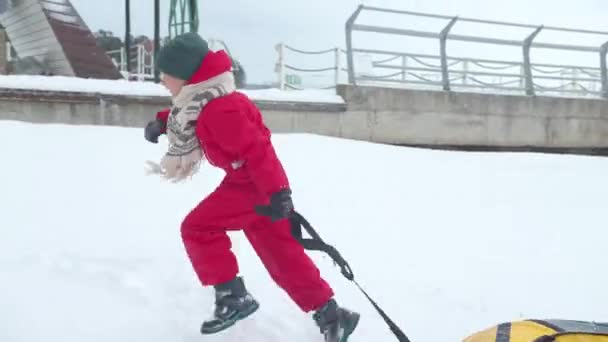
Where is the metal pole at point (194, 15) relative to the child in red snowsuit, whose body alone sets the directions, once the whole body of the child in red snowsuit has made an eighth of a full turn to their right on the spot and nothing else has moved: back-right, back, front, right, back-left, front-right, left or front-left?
front-right

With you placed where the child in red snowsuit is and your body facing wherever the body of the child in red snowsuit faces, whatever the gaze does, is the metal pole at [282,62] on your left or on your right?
on your right

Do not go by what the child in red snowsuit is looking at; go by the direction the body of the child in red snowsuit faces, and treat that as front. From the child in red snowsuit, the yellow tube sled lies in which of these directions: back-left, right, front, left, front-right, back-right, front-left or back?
back-left

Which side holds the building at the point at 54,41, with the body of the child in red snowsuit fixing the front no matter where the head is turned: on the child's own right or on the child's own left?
on the child's own right

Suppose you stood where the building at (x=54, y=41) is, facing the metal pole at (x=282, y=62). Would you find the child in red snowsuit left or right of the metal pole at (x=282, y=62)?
right

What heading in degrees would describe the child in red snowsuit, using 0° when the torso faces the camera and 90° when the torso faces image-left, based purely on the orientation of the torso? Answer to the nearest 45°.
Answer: approximately 90°
